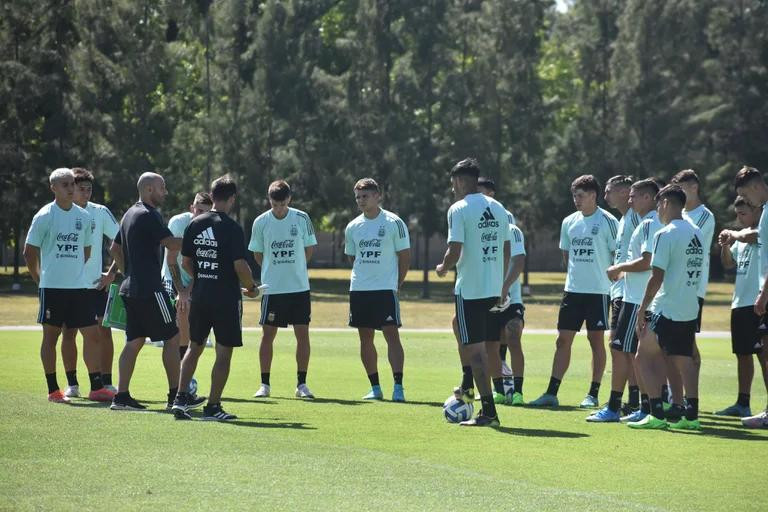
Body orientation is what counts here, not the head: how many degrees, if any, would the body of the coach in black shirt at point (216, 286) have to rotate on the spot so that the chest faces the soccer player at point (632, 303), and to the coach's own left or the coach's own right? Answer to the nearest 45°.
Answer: approximately 45° to the coach's own right

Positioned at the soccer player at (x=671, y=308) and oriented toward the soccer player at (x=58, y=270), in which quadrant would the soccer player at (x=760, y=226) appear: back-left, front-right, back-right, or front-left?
back-right

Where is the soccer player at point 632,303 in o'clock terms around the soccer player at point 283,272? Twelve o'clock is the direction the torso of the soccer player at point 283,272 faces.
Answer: the soccer player at point 632,303 is roughly at 10 o'clock from the soccer player at point 283,272.

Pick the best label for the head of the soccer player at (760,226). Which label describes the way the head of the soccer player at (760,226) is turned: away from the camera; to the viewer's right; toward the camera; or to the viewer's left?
to the viewer's left

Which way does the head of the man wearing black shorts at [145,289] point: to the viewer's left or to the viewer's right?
to the viewer's right

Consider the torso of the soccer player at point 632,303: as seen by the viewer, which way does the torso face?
to the viewer's left

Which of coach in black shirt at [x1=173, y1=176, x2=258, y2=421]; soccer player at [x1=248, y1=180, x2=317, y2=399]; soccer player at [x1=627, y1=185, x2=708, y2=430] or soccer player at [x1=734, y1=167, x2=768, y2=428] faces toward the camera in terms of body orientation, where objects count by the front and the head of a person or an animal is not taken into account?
soccer player at [x1=248, y1=180, x2=317, y2=399]

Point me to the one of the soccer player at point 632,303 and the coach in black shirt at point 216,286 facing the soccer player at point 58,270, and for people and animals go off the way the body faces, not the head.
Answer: the soccer player at point 632,303

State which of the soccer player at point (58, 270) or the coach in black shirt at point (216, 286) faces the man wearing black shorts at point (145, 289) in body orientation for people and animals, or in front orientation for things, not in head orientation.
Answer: the soccer player

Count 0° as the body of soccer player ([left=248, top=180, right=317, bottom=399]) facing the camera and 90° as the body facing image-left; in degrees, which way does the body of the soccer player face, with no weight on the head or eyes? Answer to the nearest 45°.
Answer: approximately 0°
